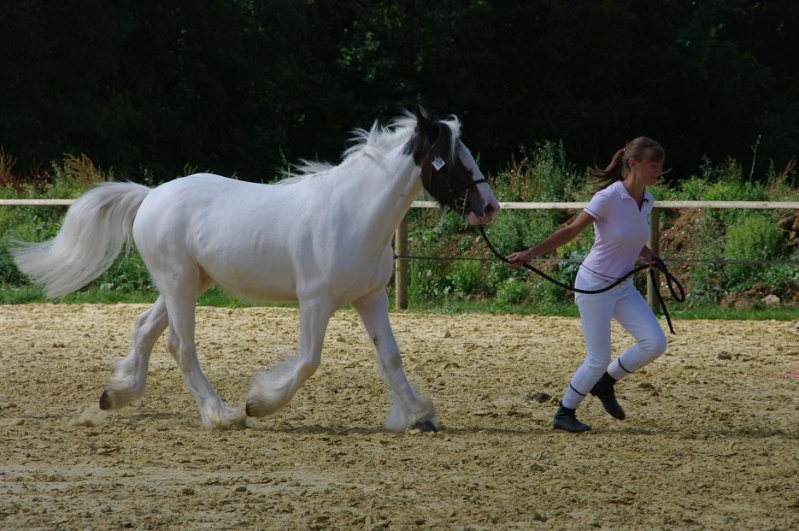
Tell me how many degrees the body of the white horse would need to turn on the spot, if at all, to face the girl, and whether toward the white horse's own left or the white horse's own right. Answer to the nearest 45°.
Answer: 0° — it already faces them

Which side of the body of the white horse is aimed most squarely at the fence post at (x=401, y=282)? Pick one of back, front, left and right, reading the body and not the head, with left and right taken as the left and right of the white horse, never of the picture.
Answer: left

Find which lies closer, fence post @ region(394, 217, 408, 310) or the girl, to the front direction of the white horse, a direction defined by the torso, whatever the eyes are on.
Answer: the girl

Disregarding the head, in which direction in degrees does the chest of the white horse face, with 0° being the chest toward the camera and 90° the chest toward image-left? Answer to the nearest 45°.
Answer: approximately 270°
